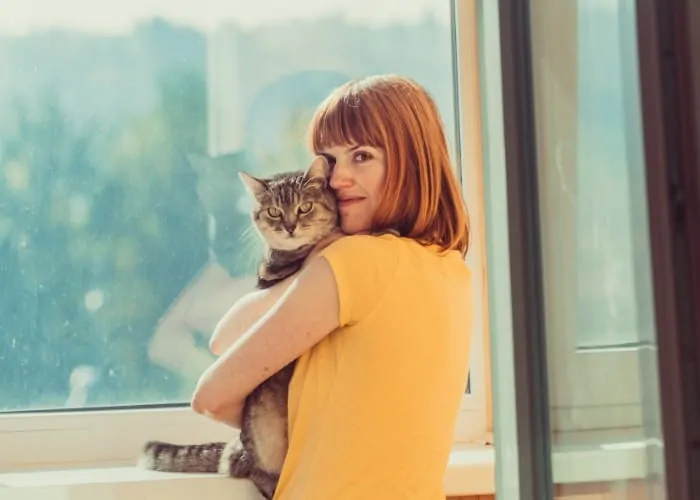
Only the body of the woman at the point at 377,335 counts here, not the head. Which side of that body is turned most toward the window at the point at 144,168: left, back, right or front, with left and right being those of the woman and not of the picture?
front

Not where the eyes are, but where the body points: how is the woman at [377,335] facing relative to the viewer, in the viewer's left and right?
facing away from the viewer and to the left of the viewer
